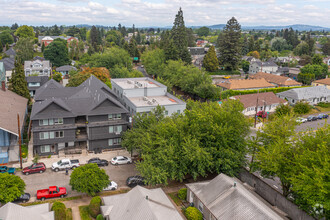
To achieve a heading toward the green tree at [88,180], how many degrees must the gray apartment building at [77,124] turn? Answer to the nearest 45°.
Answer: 0° — it already faces it

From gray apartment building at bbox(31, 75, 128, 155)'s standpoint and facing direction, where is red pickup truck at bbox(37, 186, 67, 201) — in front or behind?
in front

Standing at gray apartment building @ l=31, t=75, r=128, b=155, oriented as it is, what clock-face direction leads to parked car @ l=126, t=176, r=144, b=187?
The parked car is roughly at 11 o'clock from the gray apartment building.

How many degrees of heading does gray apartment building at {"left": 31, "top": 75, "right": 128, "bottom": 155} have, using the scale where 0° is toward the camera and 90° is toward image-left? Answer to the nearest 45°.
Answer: approximately 0°

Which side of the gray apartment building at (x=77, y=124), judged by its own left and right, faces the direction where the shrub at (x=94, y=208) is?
front

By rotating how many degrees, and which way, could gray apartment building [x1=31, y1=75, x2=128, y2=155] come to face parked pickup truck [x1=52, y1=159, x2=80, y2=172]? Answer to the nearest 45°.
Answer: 0° — it already faces it

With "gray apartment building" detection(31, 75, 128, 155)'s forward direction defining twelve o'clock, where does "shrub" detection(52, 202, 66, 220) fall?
The shrub is roughly at 12 o'clock from the gray apartment building.

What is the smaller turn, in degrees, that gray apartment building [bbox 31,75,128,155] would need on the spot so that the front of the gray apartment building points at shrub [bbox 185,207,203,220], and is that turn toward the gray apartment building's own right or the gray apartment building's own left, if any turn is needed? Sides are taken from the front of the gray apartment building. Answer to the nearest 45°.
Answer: approximately 45° to the gray apartment building's own left
